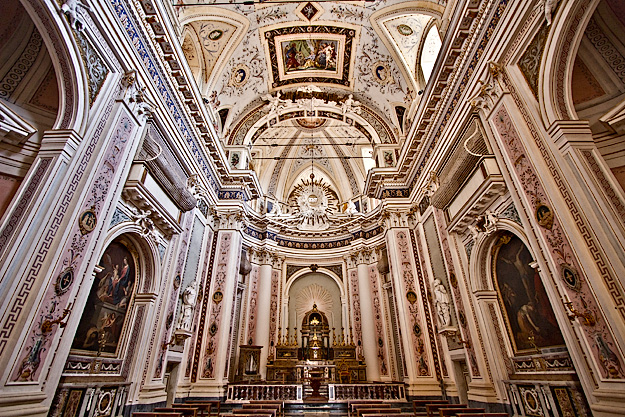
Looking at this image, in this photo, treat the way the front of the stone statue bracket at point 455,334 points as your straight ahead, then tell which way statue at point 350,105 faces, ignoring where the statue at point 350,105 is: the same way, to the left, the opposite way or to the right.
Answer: to the left

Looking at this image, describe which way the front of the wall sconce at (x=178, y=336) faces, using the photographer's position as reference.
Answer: facing to the right of the viewer

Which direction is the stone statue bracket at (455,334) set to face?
to the viewer's left

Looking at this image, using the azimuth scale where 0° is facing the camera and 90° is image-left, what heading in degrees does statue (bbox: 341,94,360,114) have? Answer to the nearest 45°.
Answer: approximately 0°
